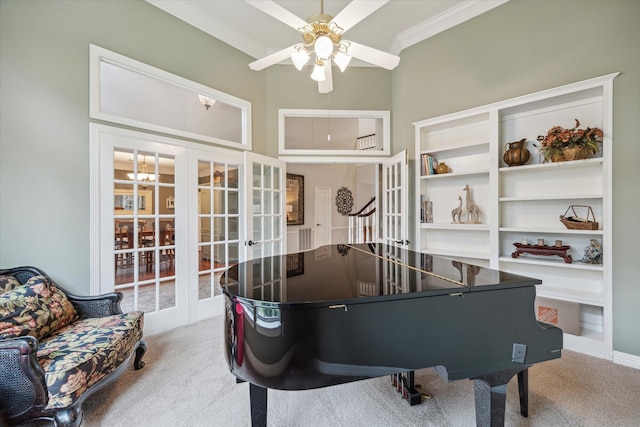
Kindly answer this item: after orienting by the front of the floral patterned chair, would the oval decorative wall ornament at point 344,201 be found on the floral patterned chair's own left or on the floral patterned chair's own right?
on the floral patterned chair's own left

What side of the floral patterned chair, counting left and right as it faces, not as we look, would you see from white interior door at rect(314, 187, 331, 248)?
left

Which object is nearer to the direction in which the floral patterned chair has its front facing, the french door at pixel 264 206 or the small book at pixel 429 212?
the small book

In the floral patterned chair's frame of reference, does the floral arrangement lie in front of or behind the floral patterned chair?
in front

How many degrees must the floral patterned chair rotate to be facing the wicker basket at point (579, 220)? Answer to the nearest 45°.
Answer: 0° — it already faces it

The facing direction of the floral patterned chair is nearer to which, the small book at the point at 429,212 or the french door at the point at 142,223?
the small book

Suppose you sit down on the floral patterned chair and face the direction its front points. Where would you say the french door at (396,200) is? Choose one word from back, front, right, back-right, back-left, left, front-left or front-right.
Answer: front-left

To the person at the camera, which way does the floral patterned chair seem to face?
facing the viewer and to the right of the viewer
